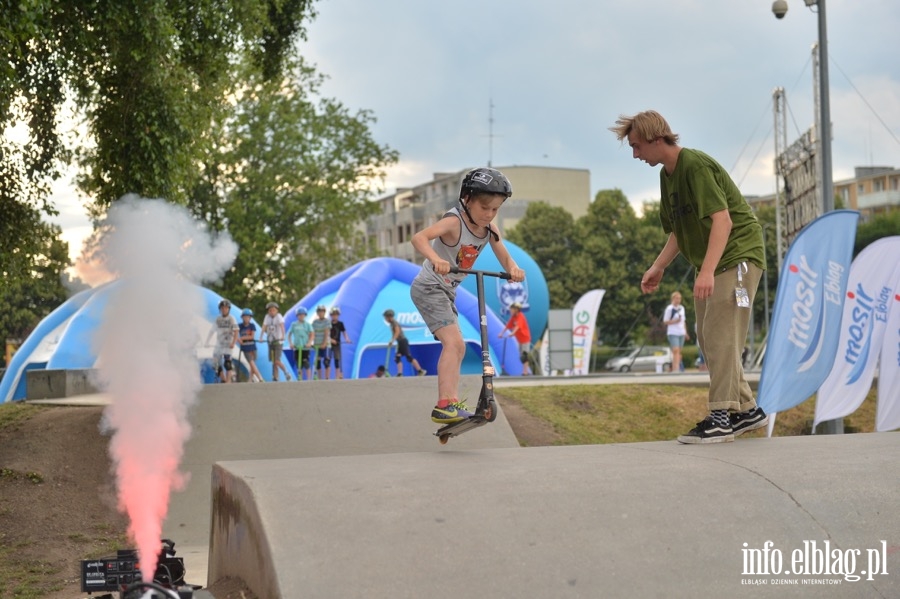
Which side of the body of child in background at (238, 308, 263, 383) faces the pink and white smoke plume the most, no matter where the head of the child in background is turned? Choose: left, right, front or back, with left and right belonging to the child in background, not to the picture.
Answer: front

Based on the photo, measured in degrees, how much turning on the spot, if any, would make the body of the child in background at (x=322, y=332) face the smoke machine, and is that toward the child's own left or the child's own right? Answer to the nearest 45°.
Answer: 0° — they already face it

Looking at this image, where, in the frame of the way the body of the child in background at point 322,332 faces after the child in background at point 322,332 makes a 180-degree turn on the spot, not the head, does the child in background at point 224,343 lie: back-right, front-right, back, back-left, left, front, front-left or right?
back-left

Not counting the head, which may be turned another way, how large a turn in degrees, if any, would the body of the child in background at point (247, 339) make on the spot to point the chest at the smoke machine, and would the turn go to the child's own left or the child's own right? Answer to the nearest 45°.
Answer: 0° — they already face it

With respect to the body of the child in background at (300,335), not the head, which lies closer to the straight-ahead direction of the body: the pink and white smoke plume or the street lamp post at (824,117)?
the pink and white smoke plume

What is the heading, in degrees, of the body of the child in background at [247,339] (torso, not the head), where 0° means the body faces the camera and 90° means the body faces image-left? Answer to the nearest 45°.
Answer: approximately 0°

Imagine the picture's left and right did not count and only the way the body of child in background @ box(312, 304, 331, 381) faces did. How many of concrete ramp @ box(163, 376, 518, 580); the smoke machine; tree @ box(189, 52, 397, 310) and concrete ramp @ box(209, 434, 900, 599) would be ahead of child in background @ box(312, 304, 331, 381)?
3

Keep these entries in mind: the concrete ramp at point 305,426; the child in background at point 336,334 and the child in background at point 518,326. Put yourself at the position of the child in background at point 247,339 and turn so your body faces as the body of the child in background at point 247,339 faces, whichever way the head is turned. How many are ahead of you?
1

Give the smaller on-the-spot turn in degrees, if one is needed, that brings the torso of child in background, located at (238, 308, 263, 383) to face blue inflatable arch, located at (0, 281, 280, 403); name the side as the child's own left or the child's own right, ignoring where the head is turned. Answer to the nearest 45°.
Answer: approximately 135° to the child's own right

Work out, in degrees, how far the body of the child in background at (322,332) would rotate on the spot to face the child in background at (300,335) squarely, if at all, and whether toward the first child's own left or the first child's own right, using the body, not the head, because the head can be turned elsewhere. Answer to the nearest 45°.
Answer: approximately 90° to the first child's own right

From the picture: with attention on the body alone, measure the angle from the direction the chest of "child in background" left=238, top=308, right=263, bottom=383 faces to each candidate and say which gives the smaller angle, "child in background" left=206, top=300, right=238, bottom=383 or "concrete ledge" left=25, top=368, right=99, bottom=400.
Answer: the concrete ledge
